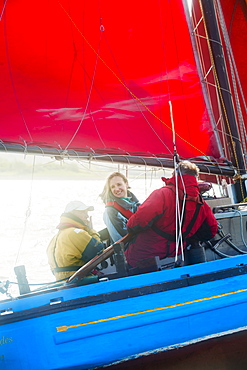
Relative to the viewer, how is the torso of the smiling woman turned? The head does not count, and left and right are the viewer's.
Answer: facing the viewer and to the right of the viewer

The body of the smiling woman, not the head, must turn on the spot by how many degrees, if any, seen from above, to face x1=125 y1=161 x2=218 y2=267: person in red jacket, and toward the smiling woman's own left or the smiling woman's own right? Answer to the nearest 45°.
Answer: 0° — they already face them

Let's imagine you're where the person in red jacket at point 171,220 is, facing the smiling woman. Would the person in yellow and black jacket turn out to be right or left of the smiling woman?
left

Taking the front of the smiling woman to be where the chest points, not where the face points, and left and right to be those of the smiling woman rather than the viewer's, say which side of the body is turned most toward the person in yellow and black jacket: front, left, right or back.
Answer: right
